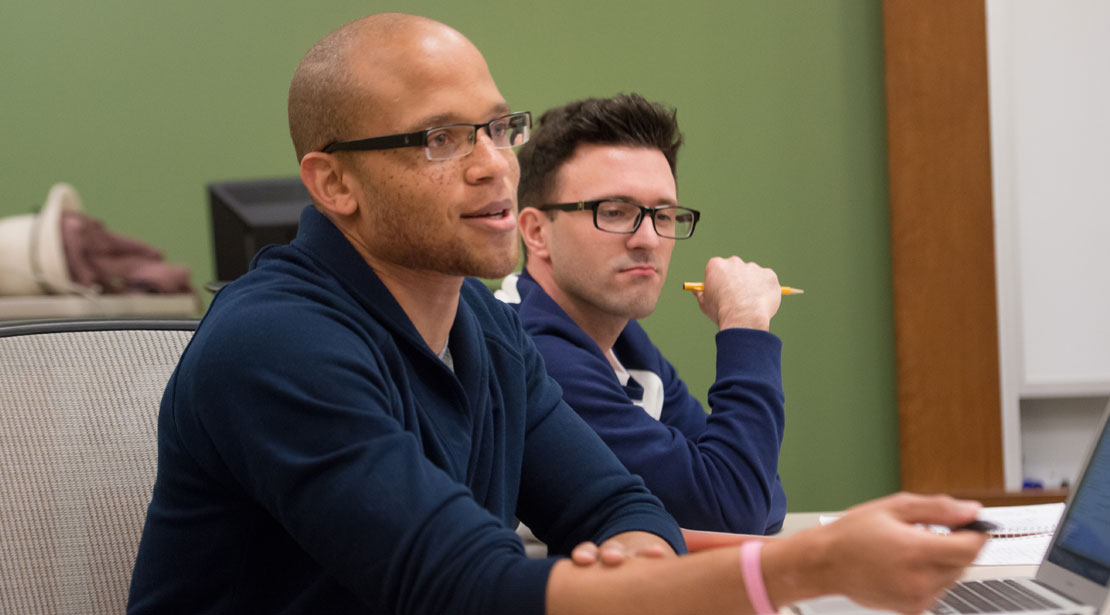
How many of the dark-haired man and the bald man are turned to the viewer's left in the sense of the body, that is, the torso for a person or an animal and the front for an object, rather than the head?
0

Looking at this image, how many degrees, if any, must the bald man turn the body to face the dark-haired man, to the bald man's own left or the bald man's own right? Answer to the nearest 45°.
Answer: approximately 135° to the bald man's own left

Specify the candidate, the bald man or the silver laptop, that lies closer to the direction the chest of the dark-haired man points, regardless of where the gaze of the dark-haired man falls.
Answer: the silver laptop

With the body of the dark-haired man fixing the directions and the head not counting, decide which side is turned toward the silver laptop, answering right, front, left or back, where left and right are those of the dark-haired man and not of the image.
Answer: front

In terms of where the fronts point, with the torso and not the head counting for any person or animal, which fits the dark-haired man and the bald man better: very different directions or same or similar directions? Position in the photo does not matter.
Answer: same or similar directions

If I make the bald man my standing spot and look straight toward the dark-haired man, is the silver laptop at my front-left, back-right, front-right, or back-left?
front-right

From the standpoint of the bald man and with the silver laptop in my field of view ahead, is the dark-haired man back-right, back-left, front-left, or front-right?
front-left

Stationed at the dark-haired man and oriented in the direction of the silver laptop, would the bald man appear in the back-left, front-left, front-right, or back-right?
front-right

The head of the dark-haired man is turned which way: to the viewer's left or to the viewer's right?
to the viewer's right

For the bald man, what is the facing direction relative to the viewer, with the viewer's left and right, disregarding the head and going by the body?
facing the viewer and to the right of the viewer

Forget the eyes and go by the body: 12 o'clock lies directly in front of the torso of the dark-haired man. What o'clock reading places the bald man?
The bald man is roughly at 2 o'clock from the dark-haired man.
